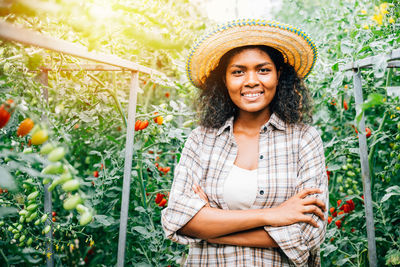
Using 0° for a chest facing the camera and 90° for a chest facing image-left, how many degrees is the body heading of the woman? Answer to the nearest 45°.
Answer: approximately 0°

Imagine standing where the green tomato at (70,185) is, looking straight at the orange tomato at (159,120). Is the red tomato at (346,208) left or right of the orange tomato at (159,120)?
right

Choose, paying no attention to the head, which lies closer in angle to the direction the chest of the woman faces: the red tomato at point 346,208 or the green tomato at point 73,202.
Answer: the green tomato

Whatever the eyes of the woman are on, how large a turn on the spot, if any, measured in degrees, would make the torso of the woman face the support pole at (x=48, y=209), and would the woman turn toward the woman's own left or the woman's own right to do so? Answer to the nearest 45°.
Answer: approximately 90° to the woman's own right
